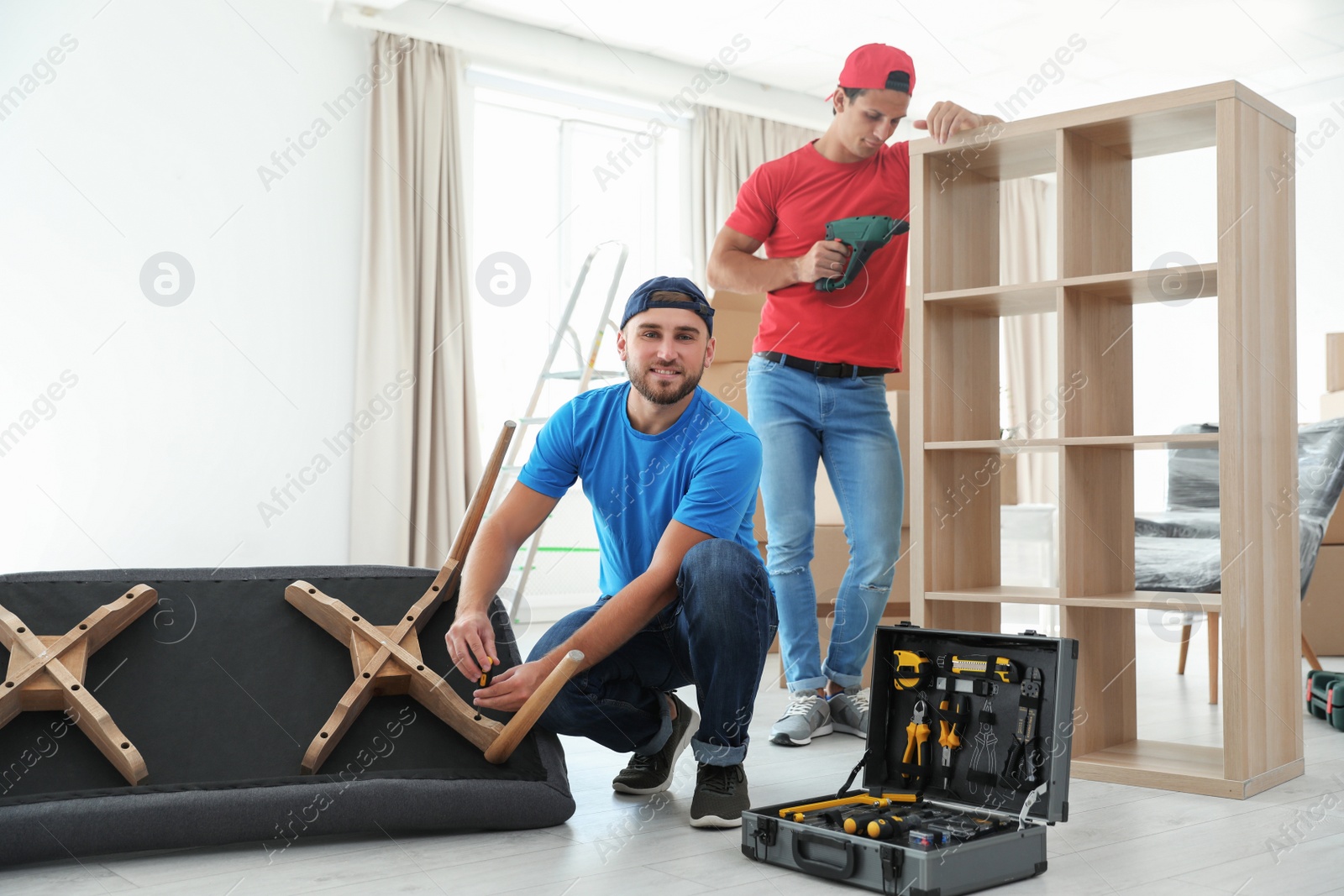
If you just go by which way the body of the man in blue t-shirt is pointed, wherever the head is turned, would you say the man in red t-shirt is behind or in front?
behind

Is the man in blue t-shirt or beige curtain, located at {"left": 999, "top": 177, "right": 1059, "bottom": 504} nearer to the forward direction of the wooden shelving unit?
the man in blue t-shirt

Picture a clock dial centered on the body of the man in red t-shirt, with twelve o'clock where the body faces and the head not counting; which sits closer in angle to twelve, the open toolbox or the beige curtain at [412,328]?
the open toolbox

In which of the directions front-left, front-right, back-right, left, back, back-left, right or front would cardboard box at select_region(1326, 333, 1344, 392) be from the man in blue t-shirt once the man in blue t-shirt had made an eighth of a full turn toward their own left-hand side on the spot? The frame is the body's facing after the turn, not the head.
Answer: back-left

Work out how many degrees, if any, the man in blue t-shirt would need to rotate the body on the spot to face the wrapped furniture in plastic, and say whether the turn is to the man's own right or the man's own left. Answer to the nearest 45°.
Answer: approximately 180°

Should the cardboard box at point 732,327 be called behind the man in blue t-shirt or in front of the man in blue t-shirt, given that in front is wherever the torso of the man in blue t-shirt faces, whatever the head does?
behind

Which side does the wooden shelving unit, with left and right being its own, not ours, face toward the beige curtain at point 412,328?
right

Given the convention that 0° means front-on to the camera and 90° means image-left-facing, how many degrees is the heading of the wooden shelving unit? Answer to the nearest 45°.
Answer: approximately 45°

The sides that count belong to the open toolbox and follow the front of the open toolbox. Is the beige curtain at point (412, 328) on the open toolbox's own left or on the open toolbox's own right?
on the open toolbox's own right
